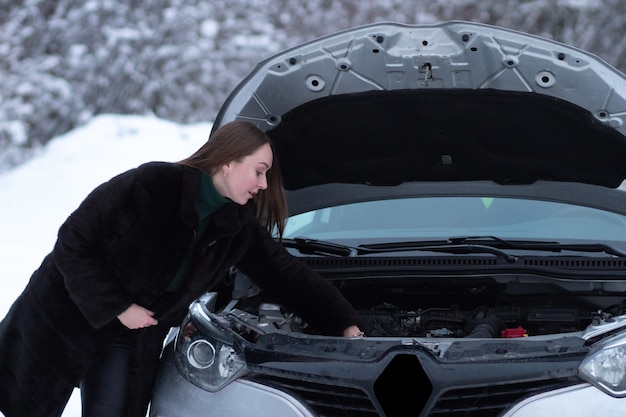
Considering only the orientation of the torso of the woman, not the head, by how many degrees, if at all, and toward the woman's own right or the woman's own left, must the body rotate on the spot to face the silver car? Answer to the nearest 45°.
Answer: approximately 45° to the woman's own left

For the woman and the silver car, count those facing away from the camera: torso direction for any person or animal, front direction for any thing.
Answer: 0

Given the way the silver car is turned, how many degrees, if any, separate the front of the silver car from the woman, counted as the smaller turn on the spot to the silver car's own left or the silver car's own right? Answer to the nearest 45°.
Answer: approximately 45° to the silver car's own right

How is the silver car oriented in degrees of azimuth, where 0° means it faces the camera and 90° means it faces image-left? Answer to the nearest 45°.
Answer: approximately 0°

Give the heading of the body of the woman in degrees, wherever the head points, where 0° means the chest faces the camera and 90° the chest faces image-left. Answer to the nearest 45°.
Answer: approximately 315°
